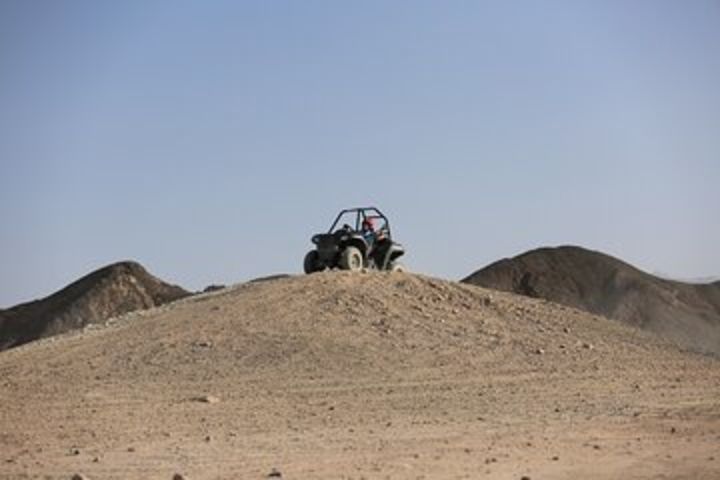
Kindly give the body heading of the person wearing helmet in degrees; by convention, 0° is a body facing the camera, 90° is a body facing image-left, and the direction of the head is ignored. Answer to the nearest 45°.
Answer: approximately 45°

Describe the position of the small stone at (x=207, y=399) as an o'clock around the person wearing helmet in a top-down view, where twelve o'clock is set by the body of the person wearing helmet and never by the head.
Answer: The small stone is roughly at 11 o'clock from the person wearing helmet.

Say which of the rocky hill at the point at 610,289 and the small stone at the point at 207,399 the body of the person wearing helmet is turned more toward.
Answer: the small stone

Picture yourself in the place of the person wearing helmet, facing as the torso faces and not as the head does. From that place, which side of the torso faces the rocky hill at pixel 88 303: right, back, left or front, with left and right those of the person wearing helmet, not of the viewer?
right

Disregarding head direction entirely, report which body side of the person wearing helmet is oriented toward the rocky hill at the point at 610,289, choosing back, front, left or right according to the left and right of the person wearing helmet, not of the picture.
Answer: back

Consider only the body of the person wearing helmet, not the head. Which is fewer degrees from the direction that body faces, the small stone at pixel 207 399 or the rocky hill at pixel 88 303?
the small stone
